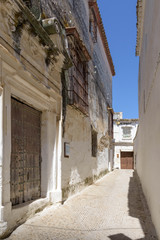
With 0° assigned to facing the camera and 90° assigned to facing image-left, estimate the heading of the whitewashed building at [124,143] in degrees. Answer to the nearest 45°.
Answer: approximately 0°
